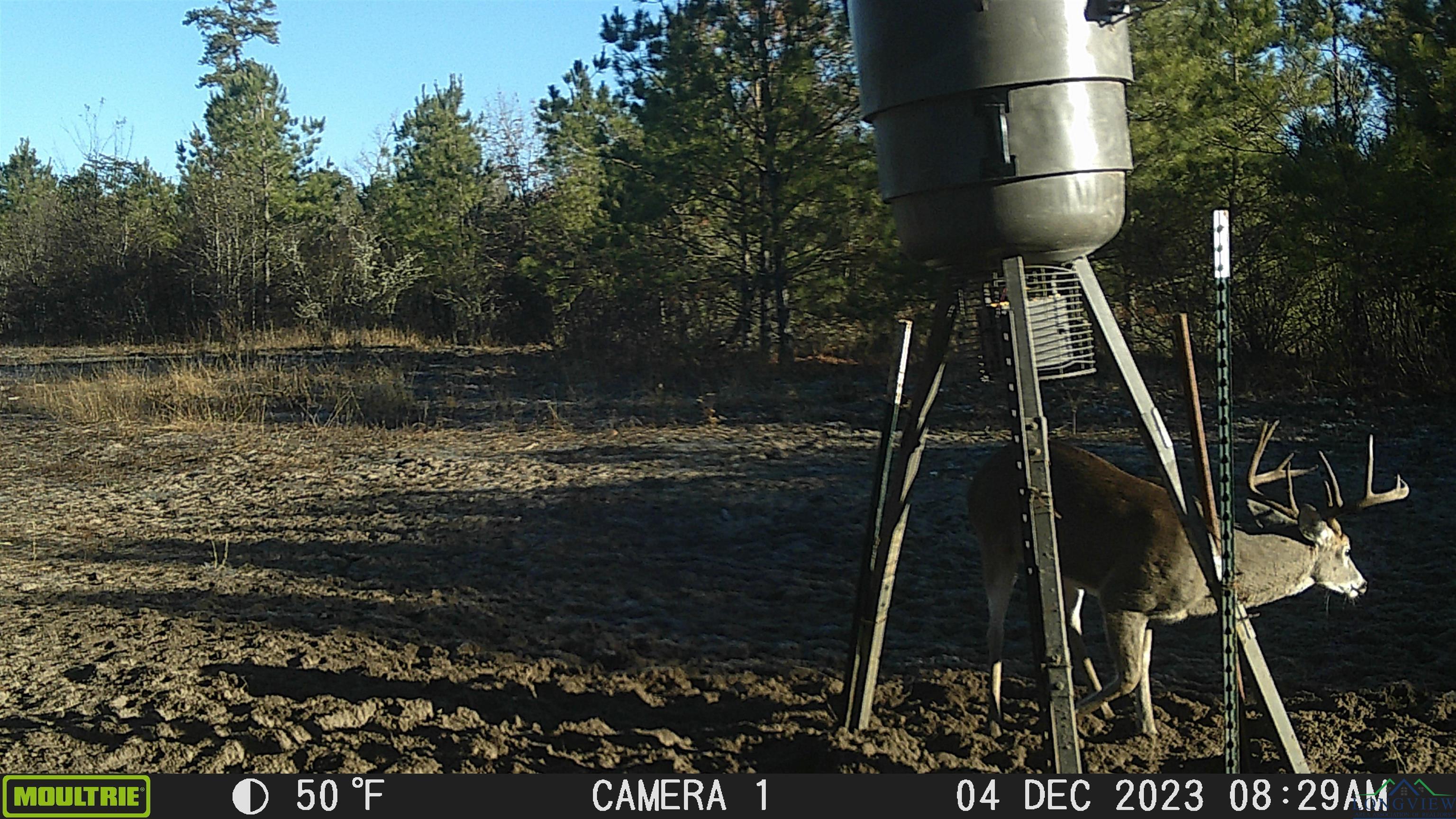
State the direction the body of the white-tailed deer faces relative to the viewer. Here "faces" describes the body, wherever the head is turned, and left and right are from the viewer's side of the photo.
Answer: facing to the right of the viewer

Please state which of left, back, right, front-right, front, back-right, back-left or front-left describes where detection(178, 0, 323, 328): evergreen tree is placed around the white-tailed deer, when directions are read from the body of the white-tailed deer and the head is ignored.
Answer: back-left

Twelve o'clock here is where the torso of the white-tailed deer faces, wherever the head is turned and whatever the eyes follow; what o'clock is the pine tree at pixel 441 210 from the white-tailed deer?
The pine tree is roughly at 8 o'clock from the white-tailed deer.
